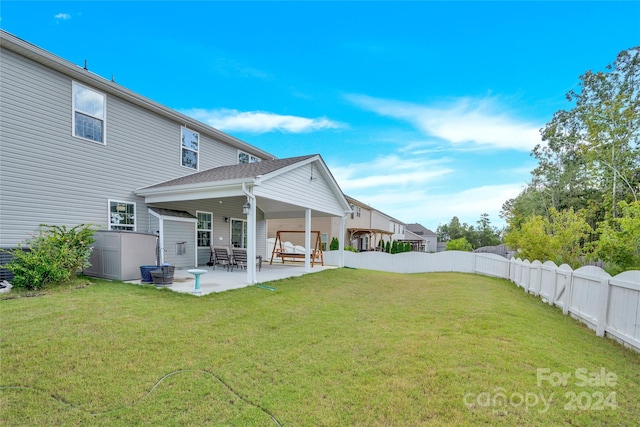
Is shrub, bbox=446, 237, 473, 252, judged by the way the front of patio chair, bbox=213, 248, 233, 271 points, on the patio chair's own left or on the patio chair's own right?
on the patio chair's own left

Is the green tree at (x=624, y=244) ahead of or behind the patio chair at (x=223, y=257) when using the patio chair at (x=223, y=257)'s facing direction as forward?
ahead

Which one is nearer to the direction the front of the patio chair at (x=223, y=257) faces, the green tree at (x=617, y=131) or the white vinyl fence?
the white vinyl fence

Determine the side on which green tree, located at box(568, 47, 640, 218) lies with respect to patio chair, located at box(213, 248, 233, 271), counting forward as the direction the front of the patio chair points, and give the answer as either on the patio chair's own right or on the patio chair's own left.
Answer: on the patio chair's own left

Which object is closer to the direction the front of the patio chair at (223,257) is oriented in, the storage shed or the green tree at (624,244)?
the green tree

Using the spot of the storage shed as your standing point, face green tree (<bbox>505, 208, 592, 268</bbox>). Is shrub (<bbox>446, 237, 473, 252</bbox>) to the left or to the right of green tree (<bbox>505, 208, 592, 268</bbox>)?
left
